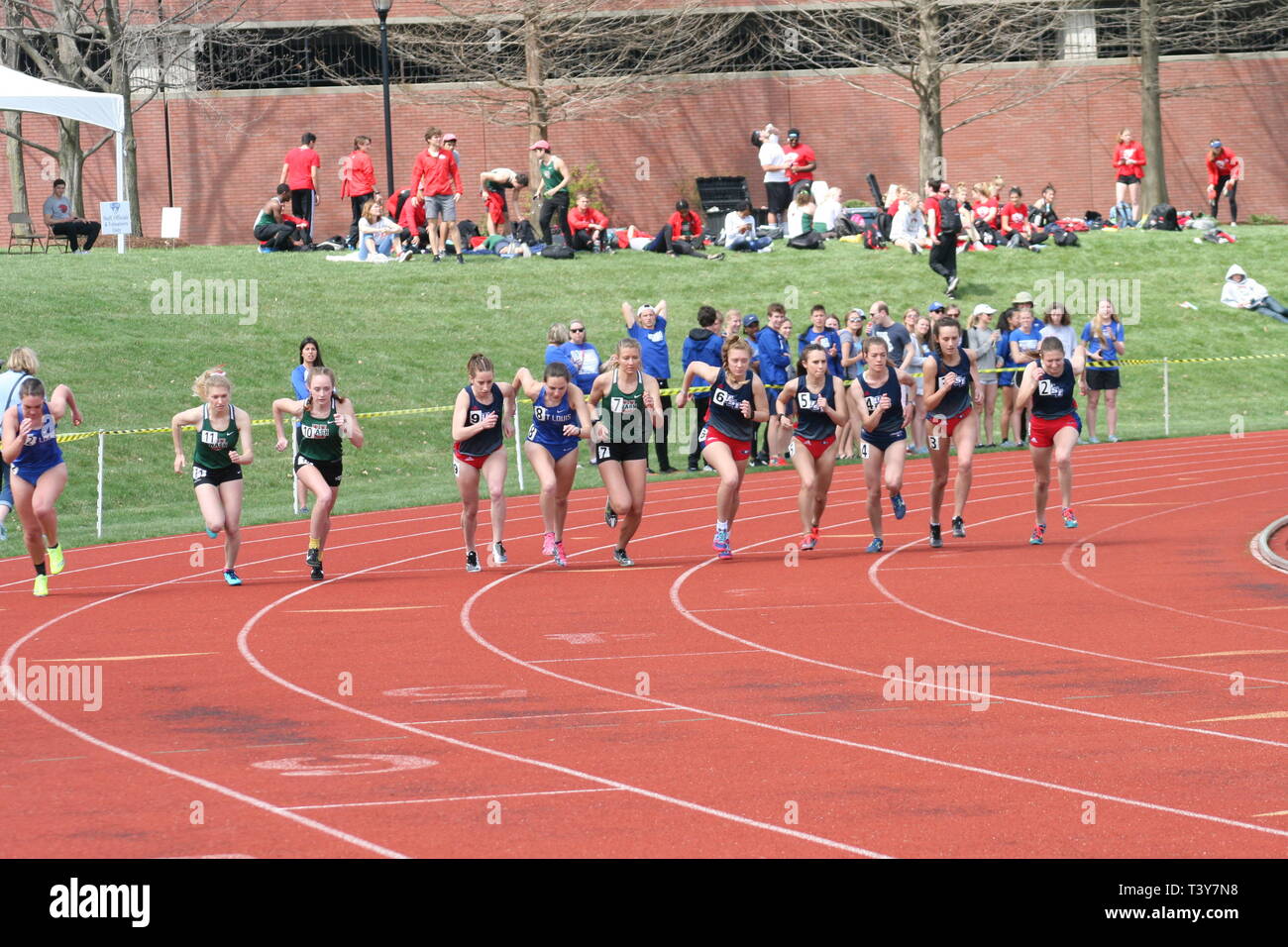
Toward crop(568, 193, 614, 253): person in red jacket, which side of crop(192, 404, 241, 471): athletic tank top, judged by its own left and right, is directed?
back

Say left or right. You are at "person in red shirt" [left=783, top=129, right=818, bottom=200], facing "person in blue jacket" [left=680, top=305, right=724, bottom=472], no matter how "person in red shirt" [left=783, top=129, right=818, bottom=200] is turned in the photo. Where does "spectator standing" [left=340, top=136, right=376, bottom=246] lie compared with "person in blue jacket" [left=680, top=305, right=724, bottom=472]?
right

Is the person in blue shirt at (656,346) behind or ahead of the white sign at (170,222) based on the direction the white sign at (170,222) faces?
ahead

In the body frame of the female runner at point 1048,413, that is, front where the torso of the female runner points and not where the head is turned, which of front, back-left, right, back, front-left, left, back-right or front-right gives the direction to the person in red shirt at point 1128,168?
back

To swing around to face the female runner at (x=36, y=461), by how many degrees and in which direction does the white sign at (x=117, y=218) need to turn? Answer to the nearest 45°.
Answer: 0° — it already faces them

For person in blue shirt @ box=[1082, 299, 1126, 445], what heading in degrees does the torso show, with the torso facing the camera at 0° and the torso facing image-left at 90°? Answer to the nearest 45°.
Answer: approximately 0°

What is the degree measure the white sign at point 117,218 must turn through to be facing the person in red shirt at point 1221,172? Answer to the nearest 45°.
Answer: approximately 90° to its left

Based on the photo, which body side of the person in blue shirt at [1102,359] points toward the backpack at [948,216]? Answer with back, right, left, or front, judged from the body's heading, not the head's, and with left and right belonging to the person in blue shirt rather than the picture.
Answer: back

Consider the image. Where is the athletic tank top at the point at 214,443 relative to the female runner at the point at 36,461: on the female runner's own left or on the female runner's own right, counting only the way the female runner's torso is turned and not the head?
on the female runner's own left

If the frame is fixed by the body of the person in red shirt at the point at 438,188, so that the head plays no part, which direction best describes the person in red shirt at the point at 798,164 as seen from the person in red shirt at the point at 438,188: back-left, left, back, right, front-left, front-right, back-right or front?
back-left

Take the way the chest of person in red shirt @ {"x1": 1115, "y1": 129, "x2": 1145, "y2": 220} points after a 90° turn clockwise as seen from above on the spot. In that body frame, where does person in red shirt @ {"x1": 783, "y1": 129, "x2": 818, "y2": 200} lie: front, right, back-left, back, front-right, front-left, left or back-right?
front-left
